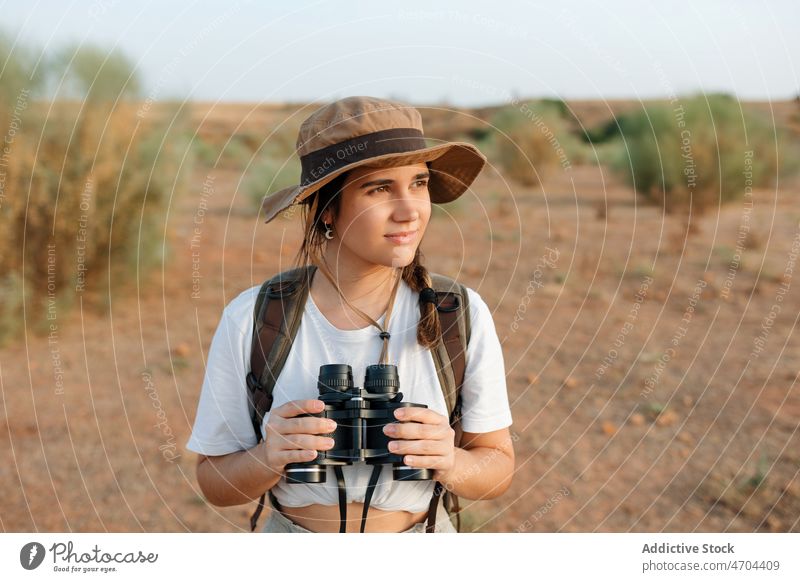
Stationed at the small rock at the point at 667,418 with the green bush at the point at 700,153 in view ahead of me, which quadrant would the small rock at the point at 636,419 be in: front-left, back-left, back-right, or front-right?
back-left

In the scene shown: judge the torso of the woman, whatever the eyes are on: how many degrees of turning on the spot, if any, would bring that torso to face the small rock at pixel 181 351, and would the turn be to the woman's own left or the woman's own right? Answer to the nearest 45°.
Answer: approximately 180°

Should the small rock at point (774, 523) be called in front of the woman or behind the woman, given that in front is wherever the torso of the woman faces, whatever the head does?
behind

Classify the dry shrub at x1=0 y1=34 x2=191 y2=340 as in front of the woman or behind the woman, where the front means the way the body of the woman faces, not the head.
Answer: behind

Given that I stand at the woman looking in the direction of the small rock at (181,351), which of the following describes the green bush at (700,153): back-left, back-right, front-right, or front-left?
front-right

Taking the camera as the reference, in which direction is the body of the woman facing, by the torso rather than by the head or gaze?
toward the camera

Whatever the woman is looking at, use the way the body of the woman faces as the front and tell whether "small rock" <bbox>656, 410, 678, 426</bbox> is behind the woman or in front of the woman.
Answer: behind

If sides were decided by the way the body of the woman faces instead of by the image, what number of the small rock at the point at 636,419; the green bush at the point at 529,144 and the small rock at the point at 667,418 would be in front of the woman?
0

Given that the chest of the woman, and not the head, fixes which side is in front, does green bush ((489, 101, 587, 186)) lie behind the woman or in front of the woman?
behind

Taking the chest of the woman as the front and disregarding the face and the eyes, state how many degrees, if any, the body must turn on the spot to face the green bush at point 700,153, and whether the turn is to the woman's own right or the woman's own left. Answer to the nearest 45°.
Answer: approximately 135° to the woman's own left

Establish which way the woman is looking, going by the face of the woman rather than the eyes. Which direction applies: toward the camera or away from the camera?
toward the camera

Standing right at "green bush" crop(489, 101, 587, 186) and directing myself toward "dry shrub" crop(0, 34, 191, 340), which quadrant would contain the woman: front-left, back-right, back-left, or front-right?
front-left

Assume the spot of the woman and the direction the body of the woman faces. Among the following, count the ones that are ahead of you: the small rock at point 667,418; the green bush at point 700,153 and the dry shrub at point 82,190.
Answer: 0
